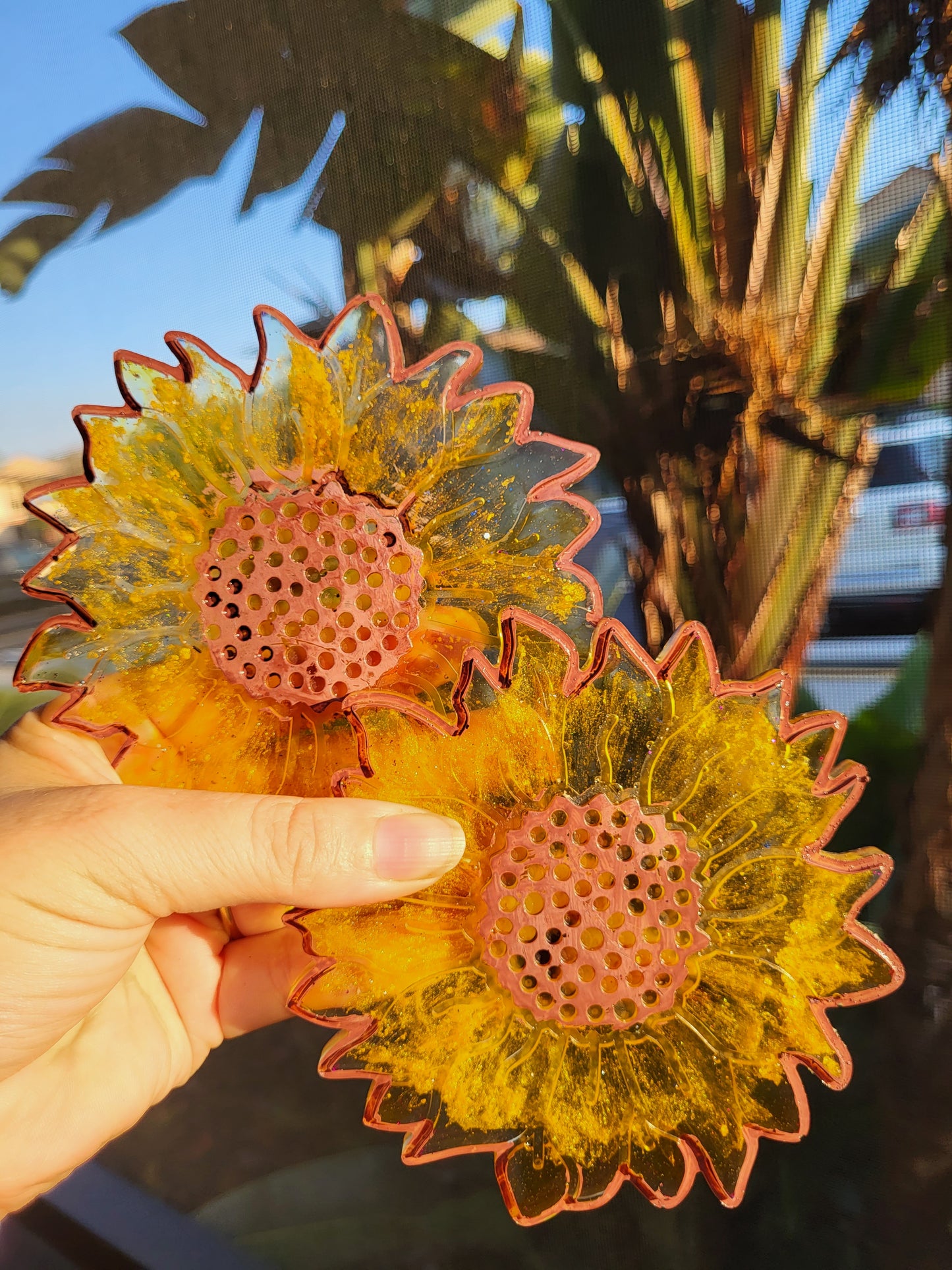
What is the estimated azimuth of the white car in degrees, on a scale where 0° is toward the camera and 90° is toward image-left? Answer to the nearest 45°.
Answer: approximately 180°
